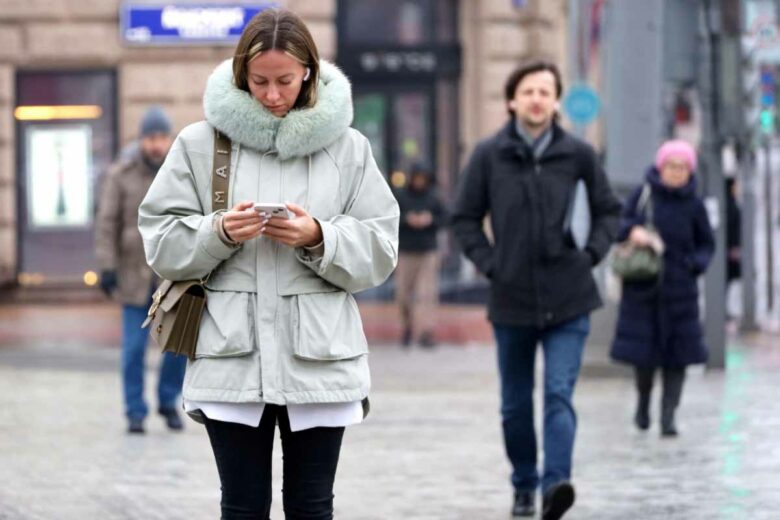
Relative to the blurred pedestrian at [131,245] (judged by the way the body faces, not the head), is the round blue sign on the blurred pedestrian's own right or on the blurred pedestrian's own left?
on the blurred pedestrian's own left

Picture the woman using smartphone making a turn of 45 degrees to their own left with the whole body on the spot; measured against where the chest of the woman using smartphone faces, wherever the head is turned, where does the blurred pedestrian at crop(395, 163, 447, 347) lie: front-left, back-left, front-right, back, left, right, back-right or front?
back-left

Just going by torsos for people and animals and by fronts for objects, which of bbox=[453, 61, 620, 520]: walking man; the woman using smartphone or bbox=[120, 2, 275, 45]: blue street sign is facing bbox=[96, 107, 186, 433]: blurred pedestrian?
the blue street sign

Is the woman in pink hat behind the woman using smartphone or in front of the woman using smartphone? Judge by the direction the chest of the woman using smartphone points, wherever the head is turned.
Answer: behind

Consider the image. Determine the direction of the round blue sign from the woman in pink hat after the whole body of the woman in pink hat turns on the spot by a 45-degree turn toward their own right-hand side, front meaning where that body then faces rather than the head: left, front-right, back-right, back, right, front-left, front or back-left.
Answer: back-right

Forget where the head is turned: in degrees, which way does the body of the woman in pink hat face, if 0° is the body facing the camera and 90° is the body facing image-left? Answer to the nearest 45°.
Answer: approximately 0°

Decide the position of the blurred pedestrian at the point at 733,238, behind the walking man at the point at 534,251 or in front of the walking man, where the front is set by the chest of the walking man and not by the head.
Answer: behind

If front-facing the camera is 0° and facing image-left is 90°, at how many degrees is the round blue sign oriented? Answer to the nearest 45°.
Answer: approximately 0°
